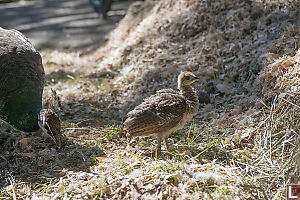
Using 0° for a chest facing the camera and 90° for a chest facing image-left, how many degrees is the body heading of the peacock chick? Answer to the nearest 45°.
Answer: approximately 270°

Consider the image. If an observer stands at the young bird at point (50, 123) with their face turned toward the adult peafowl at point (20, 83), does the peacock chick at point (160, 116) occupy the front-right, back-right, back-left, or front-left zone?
back-right

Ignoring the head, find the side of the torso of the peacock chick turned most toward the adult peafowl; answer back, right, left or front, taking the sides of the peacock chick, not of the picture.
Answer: back

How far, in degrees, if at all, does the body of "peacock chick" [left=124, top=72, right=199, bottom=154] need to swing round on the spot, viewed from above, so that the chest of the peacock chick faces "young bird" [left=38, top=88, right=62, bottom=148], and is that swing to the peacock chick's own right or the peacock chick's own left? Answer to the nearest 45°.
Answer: approximately 180°
